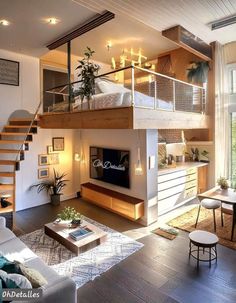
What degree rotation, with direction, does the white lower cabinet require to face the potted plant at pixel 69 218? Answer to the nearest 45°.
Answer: approximately 90° to its right

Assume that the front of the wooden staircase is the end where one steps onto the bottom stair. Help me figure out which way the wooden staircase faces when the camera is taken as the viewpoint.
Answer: facing the viewer

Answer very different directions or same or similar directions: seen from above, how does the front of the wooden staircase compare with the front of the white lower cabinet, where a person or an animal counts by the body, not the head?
same or similar directions

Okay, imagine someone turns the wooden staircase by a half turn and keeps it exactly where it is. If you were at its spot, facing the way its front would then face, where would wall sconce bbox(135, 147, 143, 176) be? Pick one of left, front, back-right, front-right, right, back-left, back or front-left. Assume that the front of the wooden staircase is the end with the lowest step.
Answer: back-right

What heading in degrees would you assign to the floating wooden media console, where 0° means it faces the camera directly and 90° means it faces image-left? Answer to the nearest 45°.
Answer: approximately 45°

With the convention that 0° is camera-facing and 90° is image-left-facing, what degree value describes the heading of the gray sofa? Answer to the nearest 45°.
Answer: approximately 225°

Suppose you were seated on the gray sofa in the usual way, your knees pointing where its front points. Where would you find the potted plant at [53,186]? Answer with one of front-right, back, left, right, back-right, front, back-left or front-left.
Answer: front-left

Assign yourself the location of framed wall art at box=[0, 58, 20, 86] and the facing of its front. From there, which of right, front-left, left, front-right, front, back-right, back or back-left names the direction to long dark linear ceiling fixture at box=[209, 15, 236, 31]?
front

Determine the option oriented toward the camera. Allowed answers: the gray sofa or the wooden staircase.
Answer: the wooden staircase

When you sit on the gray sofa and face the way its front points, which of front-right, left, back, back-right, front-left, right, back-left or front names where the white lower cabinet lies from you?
front

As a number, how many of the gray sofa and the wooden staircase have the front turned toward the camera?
1

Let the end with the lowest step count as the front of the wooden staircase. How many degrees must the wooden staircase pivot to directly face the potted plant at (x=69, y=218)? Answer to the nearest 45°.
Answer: approximately 45° to its left
